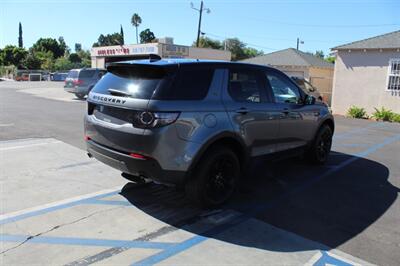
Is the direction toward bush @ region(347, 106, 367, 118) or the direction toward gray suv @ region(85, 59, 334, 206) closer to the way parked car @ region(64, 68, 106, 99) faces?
the bush

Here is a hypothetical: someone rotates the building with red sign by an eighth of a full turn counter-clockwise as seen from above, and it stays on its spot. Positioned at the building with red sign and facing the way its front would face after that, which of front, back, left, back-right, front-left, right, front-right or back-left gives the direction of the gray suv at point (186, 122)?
front

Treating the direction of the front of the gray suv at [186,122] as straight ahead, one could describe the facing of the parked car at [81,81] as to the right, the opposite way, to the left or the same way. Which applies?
the same way

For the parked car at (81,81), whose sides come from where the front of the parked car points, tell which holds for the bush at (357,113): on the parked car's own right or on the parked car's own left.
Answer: on the parked car's own right

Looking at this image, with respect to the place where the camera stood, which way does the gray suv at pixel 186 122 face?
facing away from the viewer and to the right of the viewer

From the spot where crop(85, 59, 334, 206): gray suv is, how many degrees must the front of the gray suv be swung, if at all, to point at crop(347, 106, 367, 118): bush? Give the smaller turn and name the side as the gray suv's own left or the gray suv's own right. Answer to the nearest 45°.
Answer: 0° — it already faces it

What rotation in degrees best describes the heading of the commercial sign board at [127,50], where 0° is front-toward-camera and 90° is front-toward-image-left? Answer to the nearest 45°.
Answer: approximately 45°

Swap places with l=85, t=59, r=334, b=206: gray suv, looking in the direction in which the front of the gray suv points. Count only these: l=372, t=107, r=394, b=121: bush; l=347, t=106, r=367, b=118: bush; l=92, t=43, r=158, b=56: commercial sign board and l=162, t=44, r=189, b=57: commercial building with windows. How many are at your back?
0

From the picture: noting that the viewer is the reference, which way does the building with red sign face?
facing the viewer and to the left of the viewer

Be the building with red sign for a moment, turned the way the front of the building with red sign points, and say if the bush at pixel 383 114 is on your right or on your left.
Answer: on your left

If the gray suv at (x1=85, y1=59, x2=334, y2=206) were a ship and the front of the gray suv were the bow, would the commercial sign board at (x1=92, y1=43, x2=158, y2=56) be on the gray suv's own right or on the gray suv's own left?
on the gray suv's own left

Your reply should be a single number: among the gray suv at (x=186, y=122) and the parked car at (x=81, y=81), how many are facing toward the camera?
0

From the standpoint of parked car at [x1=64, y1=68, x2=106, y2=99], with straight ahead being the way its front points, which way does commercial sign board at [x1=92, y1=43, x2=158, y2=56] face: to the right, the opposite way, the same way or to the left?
the opposite way

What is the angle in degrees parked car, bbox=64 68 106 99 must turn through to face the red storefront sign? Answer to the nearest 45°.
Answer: approximately 45° to its left

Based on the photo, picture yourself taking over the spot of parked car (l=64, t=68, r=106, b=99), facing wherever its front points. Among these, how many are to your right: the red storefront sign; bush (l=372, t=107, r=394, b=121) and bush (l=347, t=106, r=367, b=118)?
2

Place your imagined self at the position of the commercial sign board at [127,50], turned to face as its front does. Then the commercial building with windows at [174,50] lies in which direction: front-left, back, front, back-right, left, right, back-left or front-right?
left

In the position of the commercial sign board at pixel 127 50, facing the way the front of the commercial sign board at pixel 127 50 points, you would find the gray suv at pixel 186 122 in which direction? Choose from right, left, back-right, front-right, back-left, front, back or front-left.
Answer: front-left

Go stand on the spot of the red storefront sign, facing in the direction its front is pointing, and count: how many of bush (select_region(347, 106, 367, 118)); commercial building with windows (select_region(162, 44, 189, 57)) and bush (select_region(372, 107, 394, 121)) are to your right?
0
